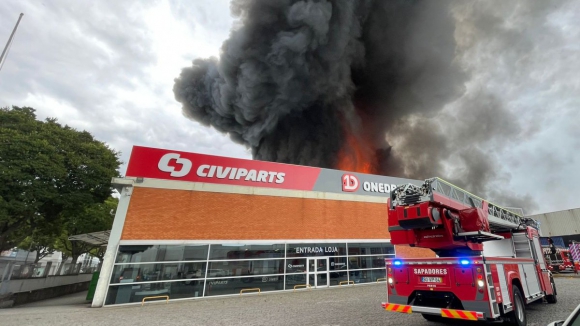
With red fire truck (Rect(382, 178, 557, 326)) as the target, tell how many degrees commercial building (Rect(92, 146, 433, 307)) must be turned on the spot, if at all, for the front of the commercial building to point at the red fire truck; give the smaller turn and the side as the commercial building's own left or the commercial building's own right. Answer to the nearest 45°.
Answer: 0° — it already faces it

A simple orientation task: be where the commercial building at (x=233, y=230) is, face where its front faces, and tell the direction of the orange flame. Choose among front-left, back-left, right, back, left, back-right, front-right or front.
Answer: left

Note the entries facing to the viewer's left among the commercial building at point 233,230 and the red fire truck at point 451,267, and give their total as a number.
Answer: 0

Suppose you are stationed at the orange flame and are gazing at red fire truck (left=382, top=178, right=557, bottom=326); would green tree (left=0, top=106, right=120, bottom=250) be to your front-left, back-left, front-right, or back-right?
front-right

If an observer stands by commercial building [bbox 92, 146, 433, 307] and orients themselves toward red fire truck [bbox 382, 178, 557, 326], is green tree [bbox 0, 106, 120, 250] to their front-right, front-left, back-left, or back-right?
back-right

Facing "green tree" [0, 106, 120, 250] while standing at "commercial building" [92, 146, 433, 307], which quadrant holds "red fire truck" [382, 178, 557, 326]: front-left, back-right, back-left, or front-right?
back-left

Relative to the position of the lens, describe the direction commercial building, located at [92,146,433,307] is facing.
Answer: facing the viewer and to the right of the viewer
